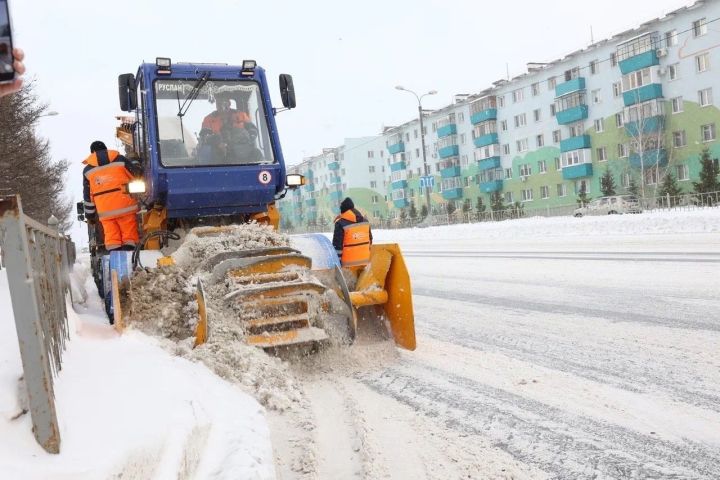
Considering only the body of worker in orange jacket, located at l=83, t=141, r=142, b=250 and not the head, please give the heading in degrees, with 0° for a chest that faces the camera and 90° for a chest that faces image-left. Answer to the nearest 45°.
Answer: approximately 180°

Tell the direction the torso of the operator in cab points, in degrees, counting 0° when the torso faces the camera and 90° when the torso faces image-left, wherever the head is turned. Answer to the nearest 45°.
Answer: approximately 0°

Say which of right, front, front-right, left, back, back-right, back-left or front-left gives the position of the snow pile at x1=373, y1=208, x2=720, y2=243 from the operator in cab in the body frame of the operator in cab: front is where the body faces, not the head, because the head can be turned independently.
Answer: back-left

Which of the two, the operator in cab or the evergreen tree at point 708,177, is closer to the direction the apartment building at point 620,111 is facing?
the operator in cab

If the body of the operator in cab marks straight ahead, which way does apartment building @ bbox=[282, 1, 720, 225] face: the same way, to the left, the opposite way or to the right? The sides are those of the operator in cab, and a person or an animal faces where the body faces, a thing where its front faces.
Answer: to the right

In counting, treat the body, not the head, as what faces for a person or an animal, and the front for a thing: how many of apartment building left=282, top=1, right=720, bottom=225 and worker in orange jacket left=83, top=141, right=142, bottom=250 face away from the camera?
1

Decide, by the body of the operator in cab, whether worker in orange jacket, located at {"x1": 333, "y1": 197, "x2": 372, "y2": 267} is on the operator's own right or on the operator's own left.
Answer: on the operator's own left

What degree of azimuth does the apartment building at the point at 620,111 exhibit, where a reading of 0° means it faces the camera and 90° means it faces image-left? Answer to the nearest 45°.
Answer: approximately 45°

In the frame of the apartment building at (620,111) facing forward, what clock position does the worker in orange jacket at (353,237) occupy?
The worker in orange jacket is roughly at 11 o'clock from the apartment building.

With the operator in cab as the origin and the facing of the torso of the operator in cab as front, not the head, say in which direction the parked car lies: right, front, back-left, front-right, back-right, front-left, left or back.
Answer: back-left
